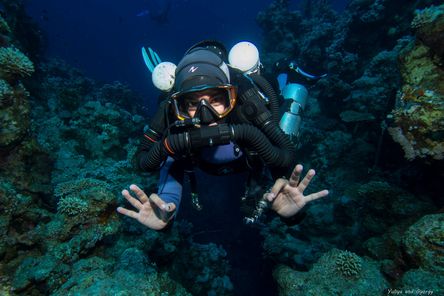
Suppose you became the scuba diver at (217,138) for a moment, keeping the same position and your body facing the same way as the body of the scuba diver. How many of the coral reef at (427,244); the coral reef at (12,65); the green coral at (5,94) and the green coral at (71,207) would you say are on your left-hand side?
1

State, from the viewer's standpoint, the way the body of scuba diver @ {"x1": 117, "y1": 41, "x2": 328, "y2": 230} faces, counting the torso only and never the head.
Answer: toward the camera

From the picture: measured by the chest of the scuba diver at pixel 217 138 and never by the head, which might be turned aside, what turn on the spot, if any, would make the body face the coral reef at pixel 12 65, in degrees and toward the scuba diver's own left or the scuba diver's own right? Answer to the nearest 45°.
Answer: approximately 135° to the scuba diver's own right

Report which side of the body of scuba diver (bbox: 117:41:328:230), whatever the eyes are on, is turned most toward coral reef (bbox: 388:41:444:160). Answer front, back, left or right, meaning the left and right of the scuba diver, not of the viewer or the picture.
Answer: left

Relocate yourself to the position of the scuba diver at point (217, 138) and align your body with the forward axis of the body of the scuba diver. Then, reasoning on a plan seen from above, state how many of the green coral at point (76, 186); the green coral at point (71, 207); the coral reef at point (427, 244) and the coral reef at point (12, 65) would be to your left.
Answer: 1

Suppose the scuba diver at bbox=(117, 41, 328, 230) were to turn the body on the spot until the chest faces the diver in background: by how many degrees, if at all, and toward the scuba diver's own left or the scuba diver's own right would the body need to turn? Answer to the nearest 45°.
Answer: approximately 135° to the scuba diver's own left

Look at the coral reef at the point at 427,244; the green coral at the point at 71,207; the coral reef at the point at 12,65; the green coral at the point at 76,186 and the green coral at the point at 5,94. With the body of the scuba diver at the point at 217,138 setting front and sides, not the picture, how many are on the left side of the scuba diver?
1

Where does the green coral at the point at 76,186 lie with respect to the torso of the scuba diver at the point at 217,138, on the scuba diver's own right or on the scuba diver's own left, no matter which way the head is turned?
on the scuba diver's own right

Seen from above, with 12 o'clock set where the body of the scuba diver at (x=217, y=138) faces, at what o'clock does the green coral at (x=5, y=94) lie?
The green coral is roughly at 4 o'clock from the scuba diver.

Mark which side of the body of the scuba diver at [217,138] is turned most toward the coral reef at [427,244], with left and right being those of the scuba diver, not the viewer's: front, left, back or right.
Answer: left
